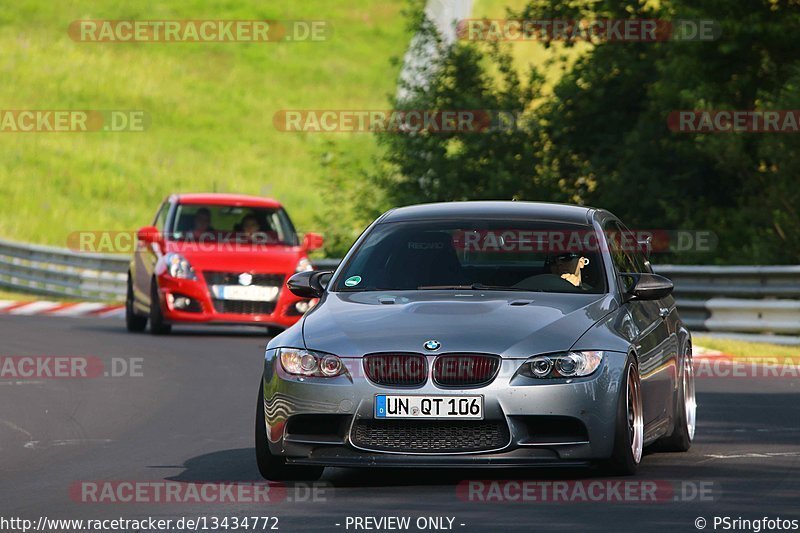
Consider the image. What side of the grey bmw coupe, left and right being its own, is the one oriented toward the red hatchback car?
back

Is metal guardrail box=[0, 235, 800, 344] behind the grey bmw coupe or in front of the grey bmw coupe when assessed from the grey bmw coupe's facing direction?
behind

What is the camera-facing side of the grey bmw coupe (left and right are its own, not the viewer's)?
front

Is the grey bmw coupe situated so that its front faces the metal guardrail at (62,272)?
no
